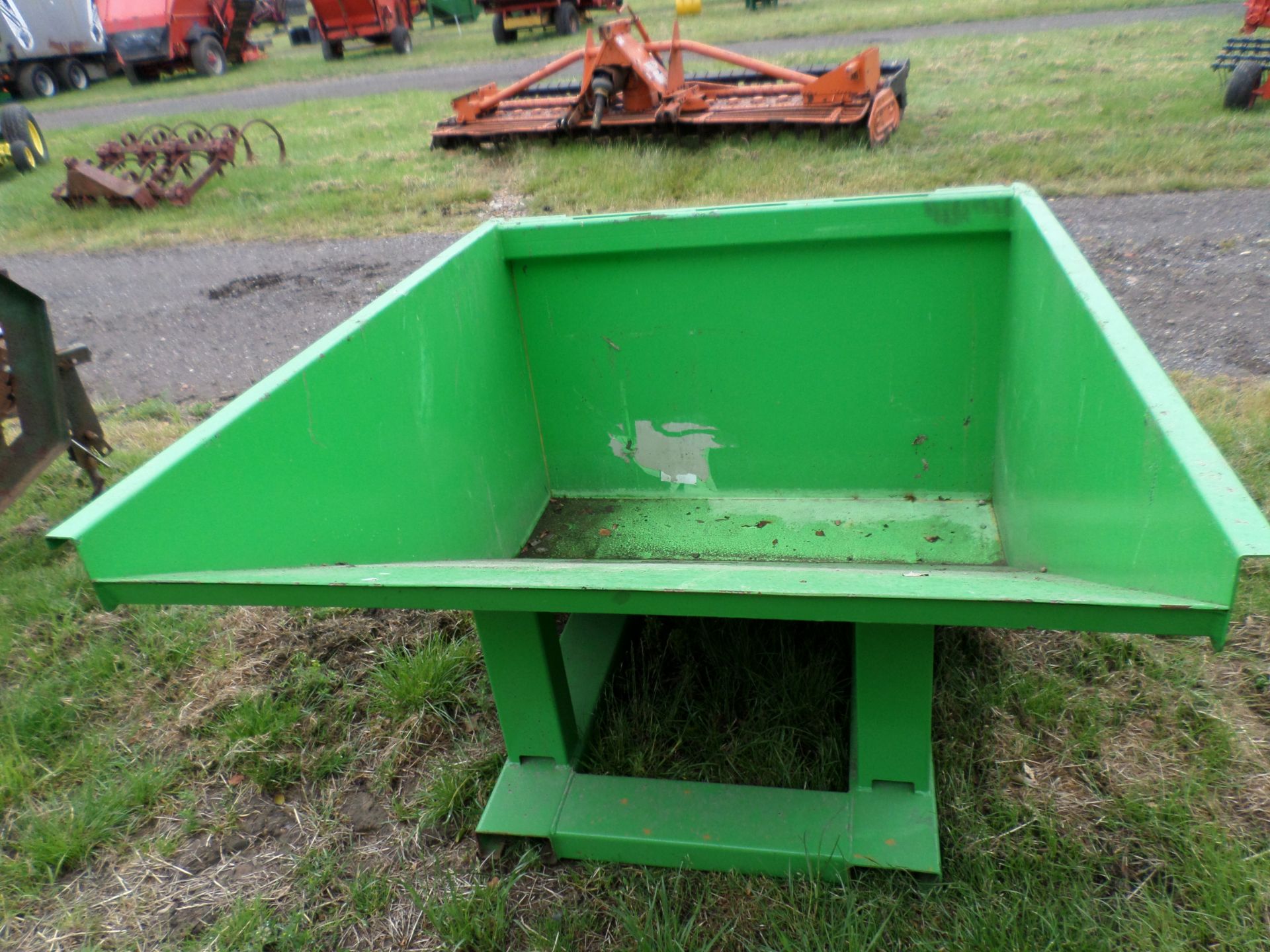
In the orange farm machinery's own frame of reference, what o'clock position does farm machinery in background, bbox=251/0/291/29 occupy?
The farm machinery in background is roughly at 5 o'clock from the orange farm machinery.

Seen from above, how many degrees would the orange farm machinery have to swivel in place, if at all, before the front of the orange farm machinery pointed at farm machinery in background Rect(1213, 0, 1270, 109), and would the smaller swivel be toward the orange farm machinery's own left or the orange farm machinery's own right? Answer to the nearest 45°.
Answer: approximately 90° to the orange farm machinery's own left

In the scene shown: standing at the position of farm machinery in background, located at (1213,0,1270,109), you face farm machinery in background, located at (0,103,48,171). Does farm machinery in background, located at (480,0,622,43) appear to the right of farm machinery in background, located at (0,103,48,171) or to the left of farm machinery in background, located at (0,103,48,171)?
right

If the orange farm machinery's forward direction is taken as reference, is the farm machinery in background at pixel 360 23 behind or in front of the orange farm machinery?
behind

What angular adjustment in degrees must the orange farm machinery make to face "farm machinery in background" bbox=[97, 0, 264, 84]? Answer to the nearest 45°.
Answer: approximately 135° to its right

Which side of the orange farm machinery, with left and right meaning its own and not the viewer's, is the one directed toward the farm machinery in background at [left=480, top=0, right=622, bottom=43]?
back

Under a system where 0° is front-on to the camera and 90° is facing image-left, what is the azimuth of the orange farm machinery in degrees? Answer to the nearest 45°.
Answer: approximately 0°

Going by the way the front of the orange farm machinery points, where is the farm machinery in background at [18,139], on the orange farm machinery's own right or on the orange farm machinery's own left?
on the orange farm machinery's own right
